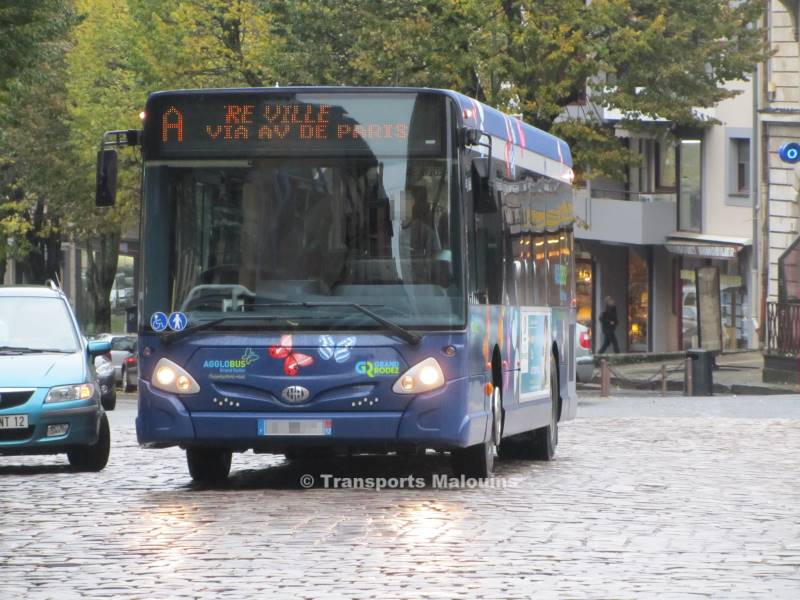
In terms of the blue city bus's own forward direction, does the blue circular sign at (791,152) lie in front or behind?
behind

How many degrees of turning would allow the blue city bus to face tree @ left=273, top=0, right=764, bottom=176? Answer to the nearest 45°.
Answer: approximately 180°

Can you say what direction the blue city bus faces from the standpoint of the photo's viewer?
facing the viewer

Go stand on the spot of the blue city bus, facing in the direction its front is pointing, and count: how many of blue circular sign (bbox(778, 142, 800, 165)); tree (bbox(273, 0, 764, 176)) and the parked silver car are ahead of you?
0

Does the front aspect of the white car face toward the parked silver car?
no

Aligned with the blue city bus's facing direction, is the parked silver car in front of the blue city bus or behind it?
behind

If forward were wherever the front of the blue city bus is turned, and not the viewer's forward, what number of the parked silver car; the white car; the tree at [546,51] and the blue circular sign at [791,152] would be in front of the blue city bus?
0

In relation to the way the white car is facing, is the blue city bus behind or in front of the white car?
behind
